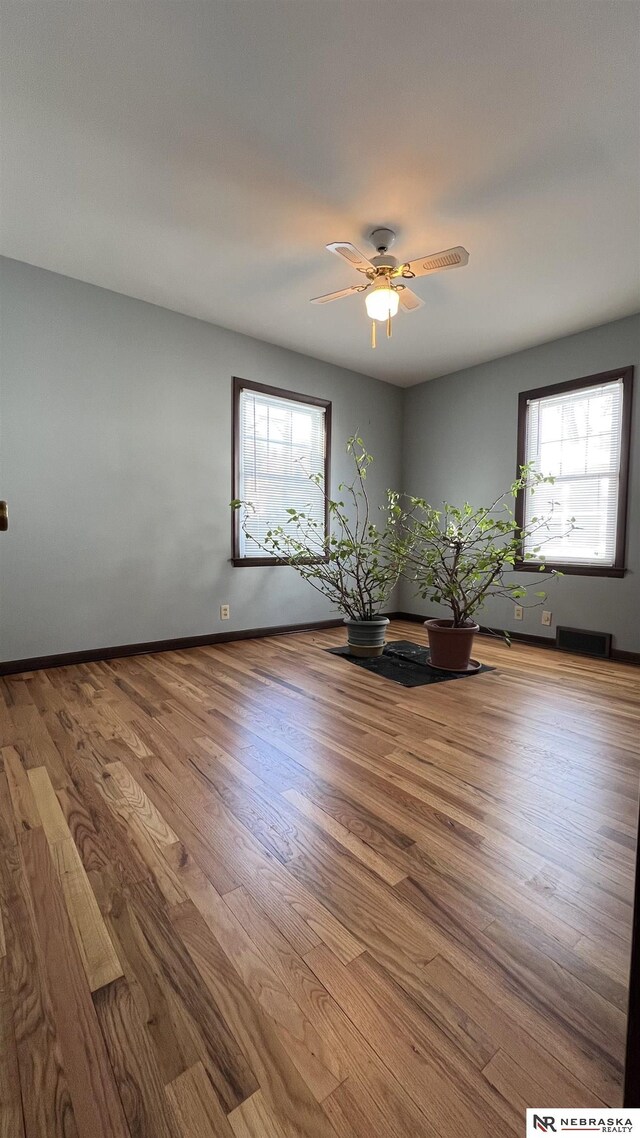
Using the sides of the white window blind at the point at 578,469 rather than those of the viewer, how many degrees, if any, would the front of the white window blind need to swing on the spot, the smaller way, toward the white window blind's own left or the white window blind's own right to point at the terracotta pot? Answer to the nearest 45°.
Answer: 0° — it already faces it

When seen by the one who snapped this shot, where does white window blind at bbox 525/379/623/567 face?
facing the viewer and to the left of the viewer

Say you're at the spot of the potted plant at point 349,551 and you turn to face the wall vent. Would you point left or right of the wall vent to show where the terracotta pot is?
right

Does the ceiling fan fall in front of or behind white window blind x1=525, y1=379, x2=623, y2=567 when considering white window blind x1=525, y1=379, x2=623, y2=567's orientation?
in front

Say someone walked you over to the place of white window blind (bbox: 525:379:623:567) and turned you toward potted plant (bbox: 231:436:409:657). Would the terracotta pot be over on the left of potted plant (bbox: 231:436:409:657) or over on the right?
left

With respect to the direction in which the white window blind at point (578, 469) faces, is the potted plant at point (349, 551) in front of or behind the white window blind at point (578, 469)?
in front

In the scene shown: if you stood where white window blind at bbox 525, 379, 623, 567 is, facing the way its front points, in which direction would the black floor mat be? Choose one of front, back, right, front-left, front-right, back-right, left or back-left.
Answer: front
